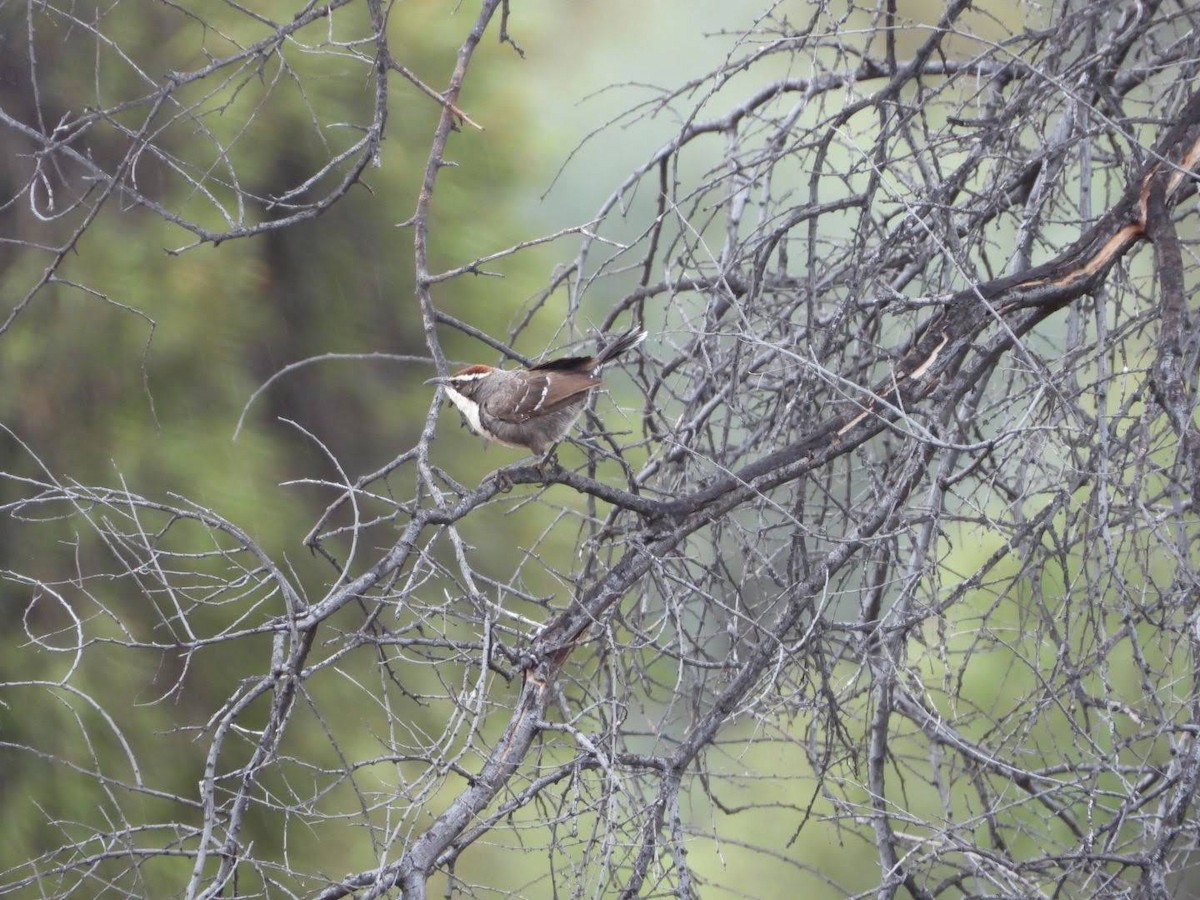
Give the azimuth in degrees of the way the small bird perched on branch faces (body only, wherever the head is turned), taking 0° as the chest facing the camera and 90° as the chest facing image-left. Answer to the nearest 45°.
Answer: approximately 90°
